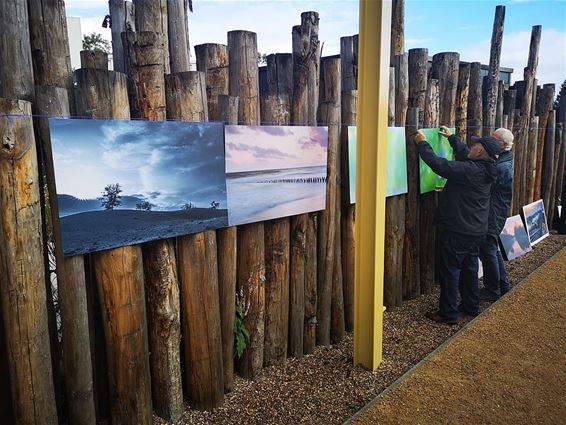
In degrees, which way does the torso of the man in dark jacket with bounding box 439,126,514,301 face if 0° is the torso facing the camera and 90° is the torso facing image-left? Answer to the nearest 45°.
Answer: approximately 90°

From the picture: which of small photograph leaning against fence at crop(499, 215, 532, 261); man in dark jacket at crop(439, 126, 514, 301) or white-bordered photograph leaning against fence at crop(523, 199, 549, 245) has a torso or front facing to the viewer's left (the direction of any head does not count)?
the man in dark jacket

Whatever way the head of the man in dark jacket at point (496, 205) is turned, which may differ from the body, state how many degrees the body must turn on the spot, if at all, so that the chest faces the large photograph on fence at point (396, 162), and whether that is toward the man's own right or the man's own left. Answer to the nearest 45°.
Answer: approximately 45° to the man's own left

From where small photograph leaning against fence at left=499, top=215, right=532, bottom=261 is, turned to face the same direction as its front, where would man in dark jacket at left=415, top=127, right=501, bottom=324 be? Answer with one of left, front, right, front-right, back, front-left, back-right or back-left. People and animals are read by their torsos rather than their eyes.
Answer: front-right

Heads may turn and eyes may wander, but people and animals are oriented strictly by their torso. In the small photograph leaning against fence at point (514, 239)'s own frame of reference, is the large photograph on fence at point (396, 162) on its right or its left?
on its right

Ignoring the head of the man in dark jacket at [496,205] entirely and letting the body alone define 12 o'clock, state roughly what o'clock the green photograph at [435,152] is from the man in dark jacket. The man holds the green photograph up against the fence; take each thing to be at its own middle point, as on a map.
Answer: The green photograph is roughly at 11 o'clock from the man in dark jacket.

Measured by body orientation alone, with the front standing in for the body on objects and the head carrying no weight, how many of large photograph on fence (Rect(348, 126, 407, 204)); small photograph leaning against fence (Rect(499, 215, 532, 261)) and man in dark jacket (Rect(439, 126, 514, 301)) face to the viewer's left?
1

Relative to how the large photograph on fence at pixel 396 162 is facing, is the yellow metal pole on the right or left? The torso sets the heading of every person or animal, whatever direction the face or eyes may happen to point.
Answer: on its right

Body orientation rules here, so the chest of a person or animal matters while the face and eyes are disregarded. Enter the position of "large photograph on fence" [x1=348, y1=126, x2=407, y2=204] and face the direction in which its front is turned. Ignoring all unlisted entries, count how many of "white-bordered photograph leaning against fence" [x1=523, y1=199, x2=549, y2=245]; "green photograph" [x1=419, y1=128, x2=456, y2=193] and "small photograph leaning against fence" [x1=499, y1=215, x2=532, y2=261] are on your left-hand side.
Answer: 3

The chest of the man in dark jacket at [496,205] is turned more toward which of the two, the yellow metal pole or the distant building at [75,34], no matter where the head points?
the distant building
